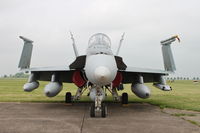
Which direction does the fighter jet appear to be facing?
toward the camera
